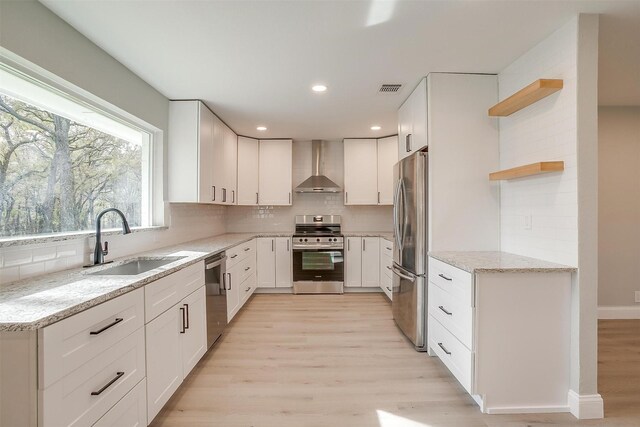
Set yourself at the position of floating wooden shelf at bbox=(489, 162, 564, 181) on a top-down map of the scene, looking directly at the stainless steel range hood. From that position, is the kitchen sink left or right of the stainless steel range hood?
left

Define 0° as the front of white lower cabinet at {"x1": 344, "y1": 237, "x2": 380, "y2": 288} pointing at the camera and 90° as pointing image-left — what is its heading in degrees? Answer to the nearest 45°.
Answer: approximately 0°

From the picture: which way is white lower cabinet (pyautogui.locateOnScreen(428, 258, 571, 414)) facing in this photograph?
to the viewer's left

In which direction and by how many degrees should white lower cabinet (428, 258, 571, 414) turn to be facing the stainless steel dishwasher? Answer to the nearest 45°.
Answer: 0° — it already faces it

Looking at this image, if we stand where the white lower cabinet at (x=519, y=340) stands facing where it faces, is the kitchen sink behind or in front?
in front

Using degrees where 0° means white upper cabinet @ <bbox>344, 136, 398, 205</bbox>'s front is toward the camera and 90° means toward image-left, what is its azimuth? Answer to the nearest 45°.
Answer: approximately 0°

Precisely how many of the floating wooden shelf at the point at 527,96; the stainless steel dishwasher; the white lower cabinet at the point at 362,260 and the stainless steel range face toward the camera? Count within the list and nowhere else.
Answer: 2

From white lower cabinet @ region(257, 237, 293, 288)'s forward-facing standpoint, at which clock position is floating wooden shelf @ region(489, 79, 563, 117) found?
The floating wooden shelf is roughly at 11 o'clock from the white lower cabinet.
